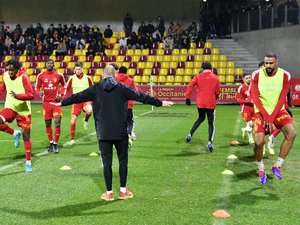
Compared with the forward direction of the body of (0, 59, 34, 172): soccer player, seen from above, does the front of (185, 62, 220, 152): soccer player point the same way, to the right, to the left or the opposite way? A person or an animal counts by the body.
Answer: the opposite way

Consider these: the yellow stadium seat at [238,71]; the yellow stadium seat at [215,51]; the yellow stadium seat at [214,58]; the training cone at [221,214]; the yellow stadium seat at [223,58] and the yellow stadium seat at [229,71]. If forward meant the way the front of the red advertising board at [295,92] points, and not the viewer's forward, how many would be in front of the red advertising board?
1

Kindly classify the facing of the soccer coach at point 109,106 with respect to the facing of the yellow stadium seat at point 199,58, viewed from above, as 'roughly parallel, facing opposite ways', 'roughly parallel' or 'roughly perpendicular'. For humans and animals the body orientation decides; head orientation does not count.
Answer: roughly parallel, facing opposite ways

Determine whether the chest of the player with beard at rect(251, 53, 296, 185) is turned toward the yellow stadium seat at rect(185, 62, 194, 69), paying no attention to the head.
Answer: no

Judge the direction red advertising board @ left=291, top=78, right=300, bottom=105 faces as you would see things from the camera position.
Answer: facing the viewer

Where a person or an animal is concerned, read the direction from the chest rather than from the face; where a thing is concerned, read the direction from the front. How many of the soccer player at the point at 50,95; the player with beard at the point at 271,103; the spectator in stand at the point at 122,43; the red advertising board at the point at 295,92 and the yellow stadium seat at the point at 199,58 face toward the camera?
5

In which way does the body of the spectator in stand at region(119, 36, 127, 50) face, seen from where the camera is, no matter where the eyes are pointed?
toward the camera

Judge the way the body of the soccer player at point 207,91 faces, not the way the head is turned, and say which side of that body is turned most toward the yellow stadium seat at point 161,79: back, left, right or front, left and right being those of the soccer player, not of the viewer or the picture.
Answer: front

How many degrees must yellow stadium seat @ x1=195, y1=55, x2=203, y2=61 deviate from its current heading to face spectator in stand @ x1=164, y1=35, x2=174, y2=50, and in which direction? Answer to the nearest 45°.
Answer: approximately 135° to its right

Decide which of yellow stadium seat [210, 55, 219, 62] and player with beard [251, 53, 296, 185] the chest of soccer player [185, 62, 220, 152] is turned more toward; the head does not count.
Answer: the yellow stadium seat

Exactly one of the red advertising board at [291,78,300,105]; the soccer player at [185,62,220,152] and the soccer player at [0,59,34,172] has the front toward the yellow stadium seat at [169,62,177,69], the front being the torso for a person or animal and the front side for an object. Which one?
the soccer player at [185,62,220,152]

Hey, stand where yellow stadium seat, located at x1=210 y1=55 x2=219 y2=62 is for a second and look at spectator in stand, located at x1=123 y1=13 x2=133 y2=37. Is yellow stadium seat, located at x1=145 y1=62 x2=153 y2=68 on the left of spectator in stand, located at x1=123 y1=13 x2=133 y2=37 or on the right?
left

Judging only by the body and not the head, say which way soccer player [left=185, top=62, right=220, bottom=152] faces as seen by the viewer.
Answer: away from the camera

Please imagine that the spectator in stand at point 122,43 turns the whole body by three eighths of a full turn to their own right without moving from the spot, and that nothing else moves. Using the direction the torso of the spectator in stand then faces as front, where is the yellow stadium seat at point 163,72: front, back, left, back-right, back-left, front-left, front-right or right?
back

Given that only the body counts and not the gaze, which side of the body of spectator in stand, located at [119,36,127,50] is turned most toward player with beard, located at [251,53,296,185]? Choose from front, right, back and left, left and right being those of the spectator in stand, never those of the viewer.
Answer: front

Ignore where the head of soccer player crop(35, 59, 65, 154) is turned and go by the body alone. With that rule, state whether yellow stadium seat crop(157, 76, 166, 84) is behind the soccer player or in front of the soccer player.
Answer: behind

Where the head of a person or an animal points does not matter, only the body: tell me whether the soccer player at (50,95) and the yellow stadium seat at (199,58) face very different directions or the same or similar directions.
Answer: same or similar directions

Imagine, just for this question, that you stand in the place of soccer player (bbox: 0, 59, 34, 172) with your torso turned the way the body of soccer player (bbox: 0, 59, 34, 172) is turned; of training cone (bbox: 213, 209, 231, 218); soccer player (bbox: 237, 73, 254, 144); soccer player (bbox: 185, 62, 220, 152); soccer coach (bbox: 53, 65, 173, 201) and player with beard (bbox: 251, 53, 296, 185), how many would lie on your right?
0

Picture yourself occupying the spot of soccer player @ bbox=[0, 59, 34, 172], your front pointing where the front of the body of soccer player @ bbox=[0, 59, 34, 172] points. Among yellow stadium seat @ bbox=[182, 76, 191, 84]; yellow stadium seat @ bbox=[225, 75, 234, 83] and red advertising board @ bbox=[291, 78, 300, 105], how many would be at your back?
3

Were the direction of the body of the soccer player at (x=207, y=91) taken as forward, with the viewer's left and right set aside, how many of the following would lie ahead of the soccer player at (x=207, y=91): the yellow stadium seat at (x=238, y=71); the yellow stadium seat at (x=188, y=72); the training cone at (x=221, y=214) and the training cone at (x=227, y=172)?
2

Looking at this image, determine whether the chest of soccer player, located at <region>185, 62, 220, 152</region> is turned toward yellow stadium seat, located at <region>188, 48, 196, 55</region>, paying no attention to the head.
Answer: yes

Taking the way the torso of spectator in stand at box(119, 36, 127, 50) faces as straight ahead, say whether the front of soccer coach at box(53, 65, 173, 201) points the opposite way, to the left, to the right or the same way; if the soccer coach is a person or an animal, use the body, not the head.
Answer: the opposite way
